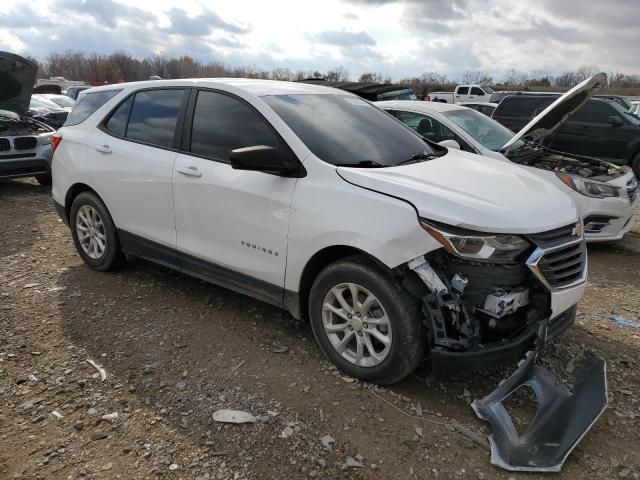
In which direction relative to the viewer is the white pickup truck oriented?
to the viewer's right

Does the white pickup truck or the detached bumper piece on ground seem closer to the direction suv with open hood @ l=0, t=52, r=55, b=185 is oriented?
the detached bumper piece on ground

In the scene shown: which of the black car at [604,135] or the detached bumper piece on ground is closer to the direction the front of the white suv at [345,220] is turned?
the detached bumper piece on ground

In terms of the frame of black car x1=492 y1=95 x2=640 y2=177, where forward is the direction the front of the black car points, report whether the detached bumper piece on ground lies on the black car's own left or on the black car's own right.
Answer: on the black car's own right

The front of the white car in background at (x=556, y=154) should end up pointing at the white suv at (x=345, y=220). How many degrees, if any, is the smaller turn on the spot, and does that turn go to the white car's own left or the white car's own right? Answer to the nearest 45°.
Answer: approximately 45° to the white car's own right

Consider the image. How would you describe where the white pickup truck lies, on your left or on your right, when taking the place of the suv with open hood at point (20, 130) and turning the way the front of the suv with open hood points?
on your left

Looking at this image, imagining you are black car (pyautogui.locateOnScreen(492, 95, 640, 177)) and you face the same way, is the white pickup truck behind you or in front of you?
behind

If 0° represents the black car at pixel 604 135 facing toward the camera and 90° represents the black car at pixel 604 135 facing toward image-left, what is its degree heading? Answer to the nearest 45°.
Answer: approximately 315°

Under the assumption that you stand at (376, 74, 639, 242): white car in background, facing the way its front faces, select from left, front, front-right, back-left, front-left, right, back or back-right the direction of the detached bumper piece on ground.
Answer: front-right

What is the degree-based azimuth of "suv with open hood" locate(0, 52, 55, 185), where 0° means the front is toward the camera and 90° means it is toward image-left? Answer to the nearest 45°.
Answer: approximately 0°
